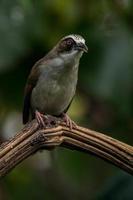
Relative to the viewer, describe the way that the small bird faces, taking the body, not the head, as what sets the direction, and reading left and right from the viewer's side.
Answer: facing the viewer and to the right of the viewer
